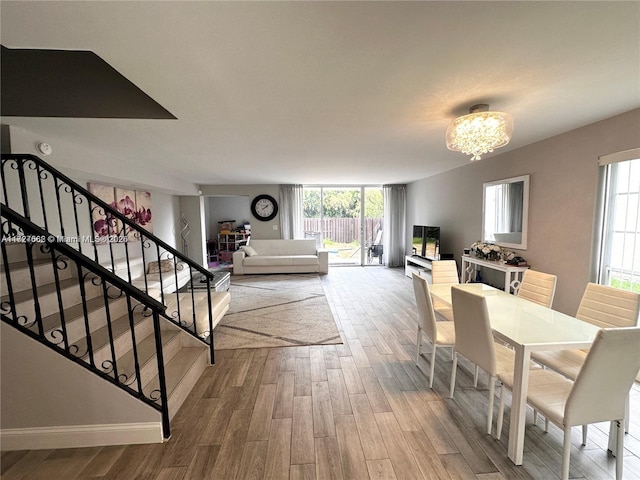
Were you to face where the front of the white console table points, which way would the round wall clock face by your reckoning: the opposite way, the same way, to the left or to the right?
to the left

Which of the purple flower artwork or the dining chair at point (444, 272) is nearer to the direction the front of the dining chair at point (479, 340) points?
the dining chair

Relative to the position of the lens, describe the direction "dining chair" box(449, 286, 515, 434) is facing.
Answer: facing away from the viewer and to the right of the viewer

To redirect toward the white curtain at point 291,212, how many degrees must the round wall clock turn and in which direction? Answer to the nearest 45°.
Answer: approximately 90° to its left

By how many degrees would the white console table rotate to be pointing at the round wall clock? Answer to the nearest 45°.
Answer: approximately 45° to its right

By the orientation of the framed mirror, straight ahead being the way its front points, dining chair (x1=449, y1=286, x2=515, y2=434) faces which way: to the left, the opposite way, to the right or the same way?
the opposite way

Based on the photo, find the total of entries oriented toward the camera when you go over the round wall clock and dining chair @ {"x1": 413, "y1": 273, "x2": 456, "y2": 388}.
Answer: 1

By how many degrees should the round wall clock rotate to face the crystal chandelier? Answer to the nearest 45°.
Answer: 0° — it already faces it

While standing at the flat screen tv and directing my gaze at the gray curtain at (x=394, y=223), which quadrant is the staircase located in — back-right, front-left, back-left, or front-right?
back-left

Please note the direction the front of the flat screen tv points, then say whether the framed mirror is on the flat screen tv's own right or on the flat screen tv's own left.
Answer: on the flat screen tv's own left

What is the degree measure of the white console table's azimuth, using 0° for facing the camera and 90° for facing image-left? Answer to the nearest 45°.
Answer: approximately 45°

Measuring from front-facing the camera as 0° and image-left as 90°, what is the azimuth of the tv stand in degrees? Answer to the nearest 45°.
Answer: approximately 45°
